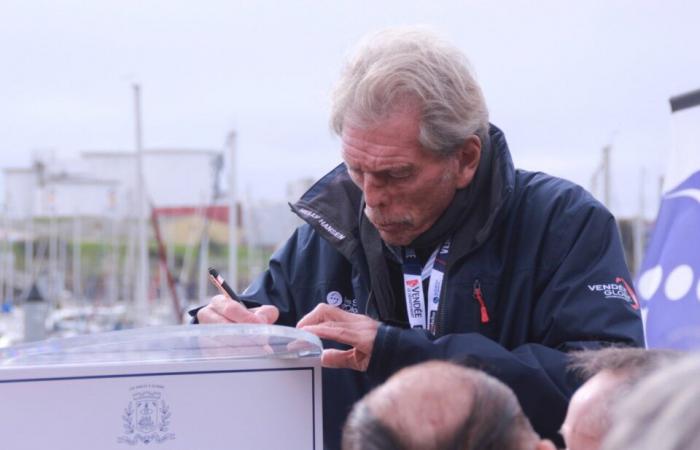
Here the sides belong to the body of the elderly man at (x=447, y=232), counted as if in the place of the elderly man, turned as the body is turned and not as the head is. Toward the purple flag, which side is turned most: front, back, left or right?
back

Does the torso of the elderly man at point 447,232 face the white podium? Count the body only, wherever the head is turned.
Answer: yes

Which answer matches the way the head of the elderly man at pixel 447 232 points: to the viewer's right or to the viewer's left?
to the viewer's left

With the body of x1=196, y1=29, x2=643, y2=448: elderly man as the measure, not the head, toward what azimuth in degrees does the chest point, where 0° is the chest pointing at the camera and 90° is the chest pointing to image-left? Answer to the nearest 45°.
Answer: approximately 45°

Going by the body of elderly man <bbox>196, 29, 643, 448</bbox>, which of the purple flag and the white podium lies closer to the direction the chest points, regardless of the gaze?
the white podium
